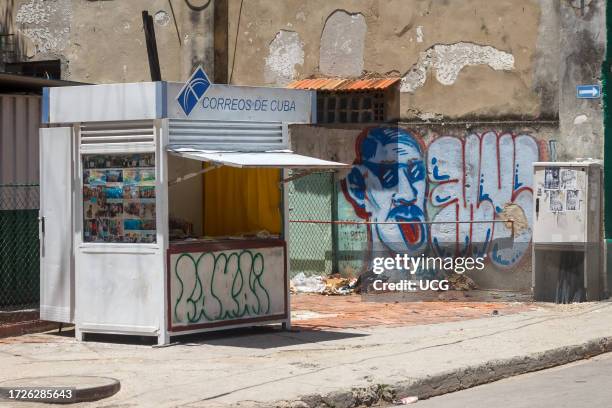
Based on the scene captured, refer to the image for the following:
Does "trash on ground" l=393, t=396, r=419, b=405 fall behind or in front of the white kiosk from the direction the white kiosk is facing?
in front

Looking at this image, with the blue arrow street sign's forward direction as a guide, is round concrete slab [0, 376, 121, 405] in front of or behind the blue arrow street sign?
in front

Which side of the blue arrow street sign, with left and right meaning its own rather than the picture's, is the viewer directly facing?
front

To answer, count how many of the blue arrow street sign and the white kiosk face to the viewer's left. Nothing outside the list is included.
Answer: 0

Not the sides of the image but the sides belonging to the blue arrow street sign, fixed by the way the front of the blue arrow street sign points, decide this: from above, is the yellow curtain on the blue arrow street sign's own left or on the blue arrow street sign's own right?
on the blue arrow street sign's own right

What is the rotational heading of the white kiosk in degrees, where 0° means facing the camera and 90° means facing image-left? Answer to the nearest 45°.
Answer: approximately 315°
